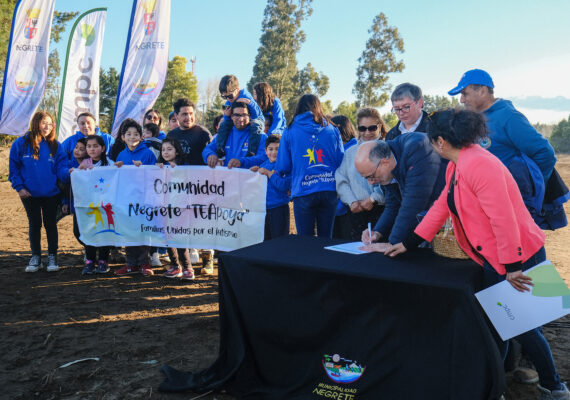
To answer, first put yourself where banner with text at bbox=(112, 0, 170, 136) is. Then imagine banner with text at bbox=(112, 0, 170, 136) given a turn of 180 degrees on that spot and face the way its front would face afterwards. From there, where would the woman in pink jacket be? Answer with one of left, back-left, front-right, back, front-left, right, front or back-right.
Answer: back

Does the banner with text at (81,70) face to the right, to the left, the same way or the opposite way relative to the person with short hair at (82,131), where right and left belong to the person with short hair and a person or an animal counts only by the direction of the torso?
the same way

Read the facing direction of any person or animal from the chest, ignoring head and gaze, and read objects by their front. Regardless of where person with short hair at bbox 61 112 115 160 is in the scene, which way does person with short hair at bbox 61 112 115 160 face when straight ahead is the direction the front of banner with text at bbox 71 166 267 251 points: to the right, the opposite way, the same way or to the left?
the same way

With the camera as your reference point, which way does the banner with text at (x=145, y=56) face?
facing the viewer

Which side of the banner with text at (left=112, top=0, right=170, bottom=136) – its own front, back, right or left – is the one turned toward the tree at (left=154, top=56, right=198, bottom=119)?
back

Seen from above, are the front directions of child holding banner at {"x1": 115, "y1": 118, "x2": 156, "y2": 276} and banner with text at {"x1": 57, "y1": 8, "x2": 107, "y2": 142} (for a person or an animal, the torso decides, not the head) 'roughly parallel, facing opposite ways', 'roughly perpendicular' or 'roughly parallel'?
roughly parallel

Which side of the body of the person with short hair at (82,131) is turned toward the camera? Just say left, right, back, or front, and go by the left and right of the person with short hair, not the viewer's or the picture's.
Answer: front

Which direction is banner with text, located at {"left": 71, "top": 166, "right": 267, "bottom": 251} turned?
toward the camera

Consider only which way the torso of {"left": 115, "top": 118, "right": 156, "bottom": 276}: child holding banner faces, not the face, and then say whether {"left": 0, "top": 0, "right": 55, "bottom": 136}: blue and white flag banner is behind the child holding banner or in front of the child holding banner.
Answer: behind

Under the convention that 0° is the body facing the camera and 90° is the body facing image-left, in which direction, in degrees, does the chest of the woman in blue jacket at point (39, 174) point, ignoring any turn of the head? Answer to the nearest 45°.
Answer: approximately 0°

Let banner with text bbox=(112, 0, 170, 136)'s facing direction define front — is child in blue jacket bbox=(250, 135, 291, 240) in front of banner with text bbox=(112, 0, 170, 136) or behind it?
in front
